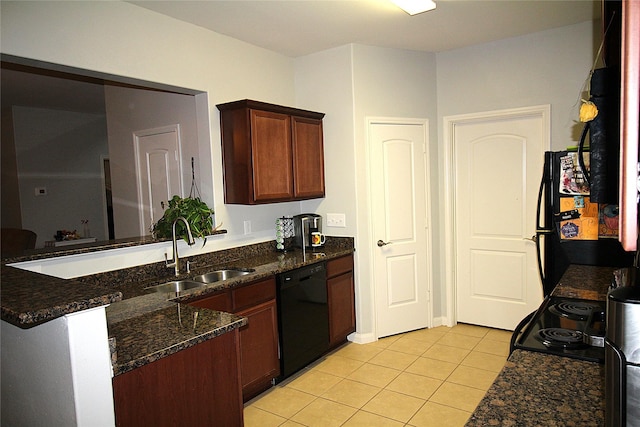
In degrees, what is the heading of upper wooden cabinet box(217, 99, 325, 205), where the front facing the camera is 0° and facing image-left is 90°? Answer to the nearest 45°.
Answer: approximately 315°

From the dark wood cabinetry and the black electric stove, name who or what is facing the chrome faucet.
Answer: the black electric stove

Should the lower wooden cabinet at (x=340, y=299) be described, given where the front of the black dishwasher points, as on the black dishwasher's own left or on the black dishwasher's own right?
on the black dishwasher's own left

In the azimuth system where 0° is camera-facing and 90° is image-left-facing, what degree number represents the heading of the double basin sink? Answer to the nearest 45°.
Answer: approximately 315°

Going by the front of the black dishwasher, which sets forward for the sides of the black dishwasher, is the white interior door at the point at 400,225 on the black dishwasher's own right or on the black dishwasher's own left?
on the black dishwasher's own left

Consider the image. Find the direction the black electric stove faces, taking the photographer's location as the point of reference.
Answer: facing to the left of the viewer

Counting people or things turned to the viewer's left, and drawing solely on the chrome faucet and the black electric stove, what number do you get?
1

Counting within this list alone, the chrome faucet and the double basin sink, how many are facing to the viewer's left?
0

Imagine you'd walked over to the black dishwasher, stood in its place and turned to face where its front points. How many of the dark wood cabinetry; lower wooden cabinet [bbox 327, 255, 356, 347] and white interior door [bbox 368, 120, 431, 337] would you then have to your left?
2

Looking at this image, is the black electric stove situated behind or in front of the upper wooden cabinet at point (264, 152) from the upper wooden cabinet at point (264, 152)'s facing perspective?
in front

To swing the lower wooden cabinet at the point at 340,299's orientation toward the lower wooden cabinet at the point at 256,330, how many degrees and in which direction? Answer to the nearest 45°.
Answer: approximately 90° to its right
